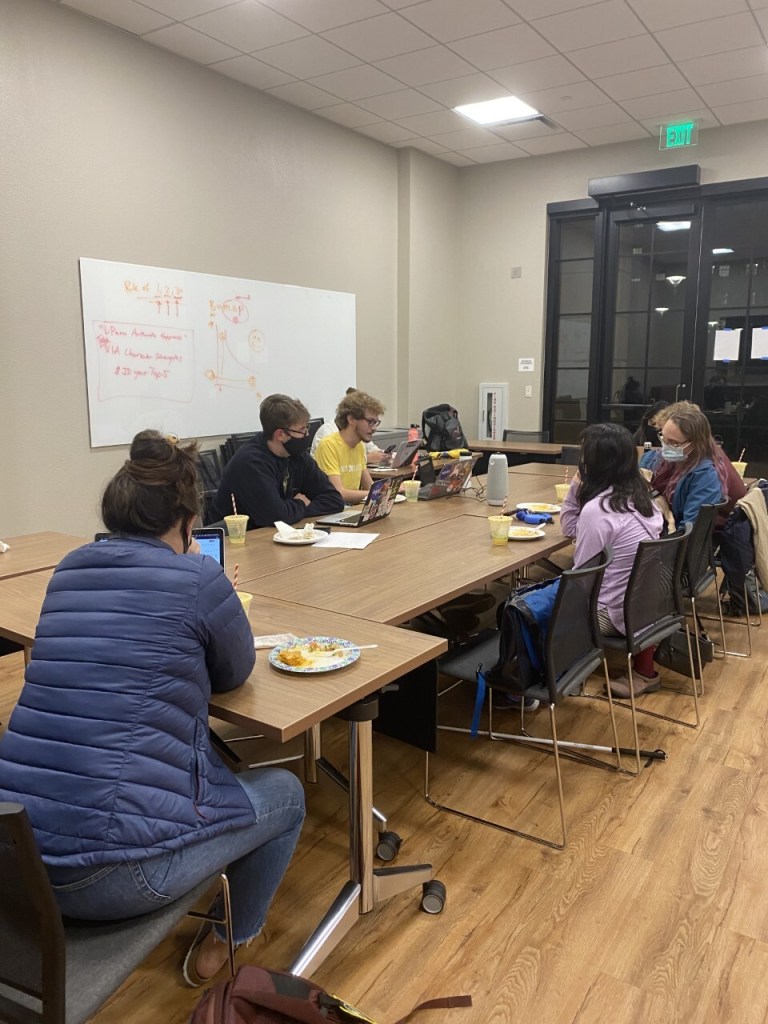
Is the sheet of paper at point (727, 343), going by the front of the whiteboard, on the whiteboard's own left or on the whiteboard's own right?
on the whiteboard's own left

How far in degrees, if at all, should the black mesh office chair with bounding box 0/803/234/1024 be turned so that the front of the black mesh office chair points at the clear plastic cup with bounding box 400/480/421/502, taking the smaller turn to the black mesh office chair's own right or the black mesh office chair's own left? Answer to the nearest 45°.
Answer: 0° — it already faces it

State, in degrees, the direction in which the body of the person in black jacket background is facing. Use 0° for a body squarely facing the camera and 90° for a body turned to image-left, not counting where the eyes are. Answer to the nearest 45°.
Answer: approximately 315°

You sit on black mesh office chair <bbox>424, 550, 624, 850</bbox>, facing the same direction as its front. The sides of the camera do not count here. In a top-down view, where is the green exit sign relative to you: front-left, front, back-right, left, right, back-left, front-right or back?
front-right

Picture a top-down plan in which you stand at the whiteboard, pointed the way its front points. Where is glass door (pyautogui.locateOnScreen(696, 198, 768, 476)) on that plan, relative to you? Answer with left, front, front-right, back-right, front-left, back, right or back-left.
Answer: front-left

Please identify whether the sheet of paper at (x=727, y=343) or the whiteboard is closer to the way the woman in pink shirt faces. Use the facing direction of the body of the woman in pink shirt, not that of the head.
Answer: the whiteboard

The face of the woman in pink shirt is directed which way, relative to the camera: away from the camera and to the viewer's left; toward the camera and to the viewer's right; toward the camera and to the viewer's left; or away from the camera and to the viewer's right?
away from the camera and to the viewer's left

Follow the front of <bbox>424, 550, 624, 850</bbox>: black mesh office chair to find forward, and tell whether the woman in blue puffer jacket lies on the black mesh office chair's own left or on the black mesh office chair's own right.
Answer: on the black mesh office chair's own left

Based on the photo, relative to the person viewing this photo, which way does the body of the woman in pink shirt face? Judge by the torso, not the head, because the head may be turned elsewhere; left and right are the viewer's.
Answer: facing away from the viewer and to the left of the viewer
